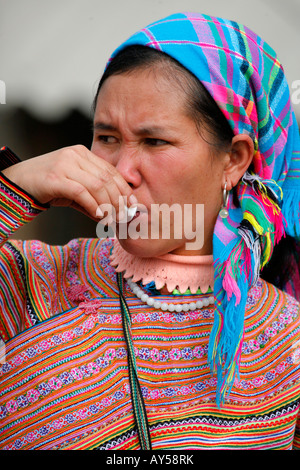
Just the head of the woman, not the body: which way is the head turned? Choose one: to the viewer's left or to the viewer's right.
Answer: to the viewer's left

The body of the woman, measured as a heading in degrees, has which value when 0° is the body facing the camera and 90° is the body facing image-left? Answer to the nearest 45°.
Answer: approximately 45°
